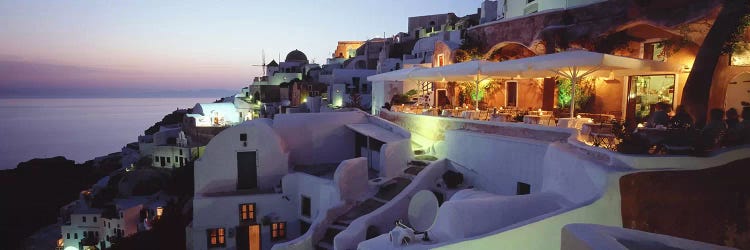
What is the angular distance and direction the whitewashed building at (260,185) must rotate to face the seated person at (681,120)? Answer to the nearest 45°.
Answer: approximately 45° to its left

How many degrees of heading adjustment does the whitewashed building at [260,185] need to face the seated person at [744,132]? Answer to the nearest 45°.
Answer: approximately 45° to its left

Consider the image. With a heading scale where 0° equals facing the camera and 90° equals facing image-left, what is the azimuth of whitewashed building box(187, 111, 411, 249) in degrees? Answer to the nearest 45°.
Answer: approximately 0°

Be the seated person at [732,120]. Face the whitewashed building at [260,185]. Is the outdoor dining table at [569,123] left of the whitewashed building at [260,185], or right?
right
